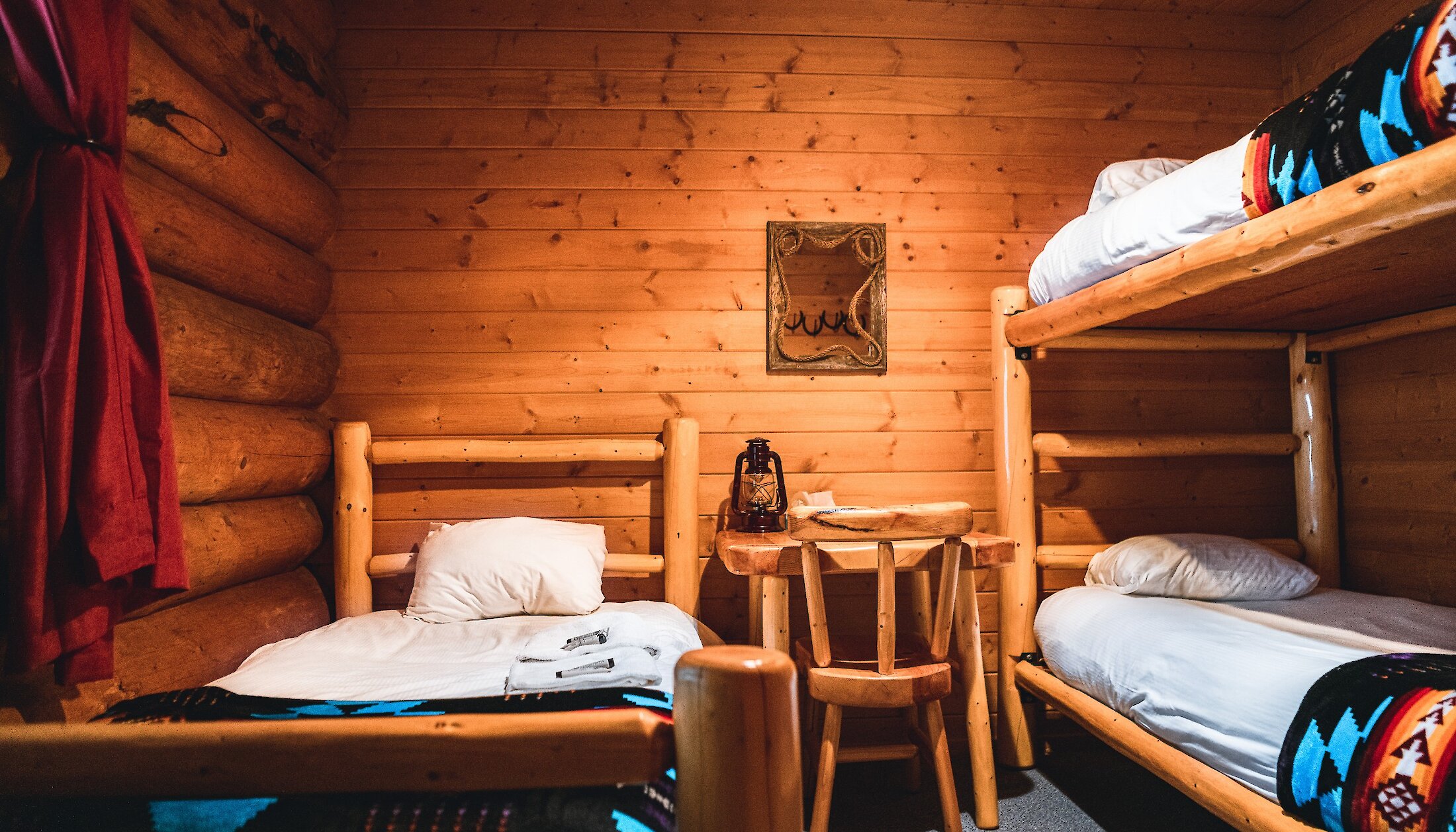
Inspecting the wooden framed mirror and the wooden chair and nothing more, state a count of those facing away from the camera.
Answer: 1

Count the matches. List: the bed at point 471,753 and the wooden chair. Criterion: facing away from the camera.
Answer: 1

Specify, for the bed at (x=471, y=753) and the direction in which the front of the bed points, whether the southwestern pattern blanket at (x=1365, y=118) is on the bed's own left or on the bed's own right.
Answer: on the bed's own left

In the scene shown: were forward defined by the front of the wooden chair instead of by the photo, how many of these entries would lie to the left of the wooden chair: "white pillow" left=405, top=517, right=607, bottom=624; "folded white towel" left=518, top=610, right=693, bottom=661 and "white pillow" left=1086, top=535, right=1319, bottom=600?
2

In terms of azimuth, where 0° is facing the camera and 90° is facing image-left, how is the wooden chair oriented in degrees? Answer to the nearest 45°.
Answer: approximately 180°

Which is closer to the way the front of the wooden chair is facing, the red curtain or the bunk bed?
the bunk bed

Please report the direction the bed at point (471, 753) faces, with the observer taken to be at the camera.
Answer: facing the viewer

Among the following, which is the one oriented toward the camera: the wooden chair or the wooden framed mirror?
the wooden framed mirror

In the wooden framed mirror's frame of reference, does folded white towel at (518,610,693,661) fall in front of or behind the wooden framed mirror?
in front

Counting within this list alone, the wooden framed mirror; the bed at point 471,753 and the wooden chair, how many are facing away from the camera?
1

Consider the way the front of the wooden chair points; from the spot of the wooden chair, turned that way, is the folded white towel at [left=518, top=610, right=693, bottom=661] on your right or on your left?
on your left
